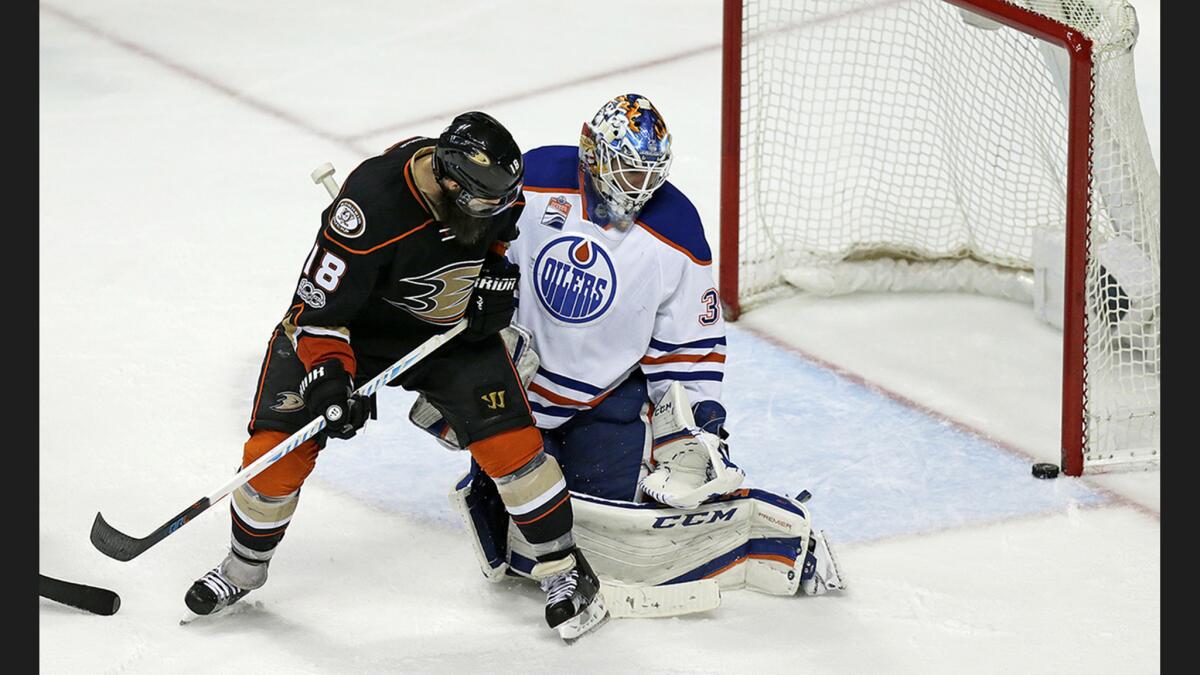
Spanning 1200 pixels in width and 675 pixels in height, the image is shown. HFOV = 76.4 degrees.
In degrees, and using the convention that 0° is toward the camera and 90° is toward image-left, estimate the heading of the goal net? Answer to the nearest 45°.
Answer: approximately 45°

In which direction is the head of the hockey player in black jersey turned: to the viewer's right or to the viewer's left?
to the viewer's right

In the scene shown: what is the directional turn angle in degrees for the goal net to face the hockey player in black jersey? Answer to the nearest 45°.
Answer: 0° — it already faces them

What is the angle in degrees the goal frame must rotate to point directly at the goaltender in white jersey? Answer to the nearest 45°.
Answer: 0° — it already faces them
